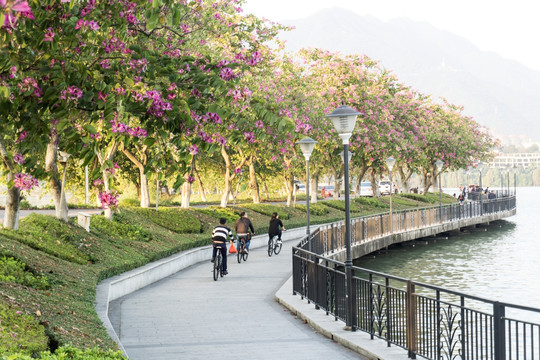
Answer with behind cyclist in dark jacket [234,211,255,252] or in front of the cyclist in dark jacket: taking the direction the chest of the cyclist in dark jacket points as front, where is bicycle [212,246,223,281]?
behind

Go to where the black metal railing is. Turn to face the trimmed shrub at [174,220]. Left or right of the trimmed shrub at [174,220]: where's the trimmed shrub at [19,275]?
left

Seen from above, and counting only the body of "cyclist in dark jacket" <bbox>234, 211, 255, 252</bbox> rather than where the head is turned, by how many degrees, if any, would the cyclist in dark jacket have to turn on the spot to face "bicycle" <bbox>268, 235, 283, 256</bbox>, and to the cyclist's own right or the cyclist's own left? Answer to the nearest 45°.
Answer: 0° — they already face it

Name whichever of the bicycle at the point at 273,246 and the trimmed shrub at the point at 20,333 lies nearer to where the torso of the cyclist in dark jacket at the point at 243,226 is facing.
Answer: the bicycle

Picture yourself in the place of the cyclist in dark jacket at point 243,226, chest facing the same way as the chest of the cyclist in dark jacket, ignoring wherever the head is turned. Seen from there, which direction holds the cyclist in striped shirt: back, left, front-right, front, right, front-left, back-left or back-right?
back

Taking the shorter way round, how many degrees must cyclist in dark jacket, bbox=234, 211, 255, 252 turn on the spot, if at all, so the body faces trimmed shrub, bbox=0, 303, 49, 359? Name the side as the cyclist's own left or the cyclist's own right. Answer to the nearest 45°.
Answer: approximately 180°

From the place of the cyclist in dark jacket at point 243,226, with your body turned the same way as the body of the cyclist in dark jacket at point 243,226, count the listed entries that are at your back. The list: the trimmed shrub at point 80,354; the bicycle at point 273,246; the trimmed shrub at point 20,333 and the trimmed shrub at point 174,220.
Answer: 2

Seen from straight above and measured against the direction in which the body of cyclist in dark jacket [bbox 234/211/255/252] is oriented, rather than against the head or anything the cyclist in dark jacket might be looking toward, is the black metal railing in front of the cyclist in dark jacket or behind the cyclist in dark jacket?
behind

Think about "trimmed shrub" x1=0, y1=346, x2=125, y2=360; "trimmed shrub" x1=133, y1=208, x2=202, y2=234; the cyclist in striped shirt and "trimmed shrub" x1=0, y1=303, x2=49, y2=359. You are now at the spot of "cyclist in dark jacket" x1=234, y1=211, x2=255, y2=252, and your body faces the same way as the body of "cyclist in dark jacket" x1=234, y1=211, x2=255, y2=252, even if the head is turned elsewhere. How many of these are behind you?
3

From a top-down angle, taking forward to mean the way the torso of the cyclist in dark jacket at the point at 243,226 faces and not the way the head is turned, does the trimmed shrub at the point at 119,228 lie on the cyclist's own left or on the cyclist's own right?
on the cyclist's own left

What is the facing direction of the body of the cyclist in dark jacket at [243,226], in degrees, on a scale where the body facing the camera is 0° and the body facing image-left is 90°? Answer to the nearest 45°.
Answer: approximately 180°
